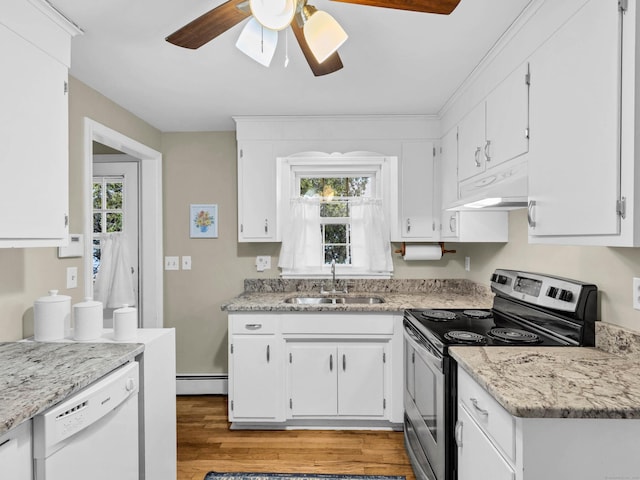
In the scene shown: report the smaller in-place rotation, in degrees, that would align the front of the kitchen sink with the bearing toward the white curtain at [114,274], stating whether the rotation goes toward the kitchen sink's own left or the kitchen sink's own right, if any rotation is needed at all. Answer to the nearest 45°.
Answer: approximately 90° to the kitchen sink's own right

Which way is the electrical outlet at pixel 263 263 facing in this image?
toward the camera

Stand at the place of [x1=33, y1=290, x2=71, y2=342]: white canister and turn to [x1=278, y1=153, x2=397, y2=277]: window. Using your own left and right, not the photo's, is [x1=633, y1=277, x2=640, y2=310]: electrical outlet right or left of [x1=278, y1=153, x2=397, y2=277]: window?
right

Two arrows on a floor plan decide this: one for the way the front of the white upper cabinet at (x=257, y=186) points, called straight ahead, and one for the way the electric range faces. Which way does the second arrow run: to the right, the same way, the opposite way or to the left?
to the right

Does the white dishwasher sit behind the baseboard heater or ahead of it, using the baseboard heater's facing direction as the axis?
ahead

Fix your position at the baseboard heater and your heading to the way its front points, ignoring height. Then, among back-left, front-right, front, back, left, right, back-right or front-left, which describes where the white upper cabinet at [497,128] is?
front-left

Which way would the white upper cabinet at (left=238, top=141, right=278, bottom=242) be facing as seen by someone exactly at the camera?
facing the viewer

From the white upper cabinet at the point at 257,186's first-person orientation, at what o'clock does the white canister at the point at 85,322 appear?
The white canister is roughly at 1 o'clock from the white upper cabinet.

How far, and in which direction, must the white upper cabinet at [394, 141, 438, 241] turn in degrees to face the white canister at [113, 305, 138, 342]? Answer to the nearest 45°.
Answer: approximately 45° to its right

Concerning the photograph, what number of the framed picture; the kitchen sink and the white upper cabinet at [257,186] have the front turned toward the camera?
3

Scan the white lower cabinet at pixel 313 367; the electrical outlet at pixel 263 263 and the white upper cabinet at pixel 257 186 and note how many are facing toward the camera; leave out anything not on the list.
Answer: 3

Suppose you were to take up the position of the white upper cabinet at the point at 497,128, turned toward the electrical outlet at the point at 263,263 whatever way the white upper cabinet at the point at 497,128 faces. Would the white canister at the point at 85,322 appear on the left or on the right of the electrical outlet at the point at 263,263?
left

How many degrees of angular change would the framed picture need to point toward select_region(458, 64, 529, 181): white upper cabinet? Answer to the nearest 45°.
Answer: approximately 45° to its left

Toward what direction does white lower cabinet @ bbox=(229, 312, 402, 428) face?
toward the camera

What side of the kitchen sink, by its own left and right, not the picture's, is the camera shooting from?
front
